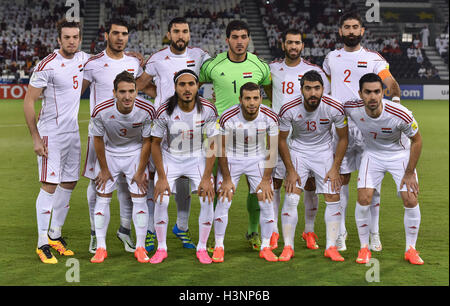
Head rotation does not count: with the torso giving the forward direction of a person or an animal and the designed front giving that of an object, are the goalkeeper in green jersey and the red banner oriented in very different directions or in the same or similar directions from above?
same or similar directions

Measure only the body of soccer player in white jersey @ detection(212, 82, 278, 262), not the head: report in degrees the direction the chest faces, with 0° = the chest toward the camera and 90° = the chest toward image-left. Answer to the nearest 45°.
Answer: approximately 0°

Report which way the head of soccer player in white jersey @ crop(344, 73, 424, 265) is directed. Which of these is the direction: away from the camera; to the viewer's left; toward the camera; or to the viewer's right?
toward the camera

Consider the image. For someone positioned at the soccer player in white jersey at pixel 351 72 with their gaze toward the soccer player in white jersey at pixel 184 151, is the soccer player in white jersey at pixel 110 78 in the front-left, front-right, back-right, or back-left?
front-right

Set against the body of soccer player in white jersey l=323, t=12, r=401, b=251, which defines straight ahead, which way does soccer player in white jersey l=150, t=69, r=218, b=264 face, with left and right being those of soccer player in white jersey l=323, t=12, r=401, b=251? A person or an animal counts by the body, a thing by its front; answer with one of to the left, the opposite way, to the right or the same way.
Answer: the same way

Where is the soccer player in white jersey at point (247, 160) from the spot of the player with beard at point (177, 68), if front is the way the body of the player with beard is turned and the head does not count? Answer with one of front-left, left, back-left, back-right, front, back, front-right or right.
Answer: front-left

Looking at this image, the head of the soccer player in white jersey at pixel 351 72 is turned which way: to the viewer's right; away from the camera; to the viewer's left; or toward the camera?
toward the camera

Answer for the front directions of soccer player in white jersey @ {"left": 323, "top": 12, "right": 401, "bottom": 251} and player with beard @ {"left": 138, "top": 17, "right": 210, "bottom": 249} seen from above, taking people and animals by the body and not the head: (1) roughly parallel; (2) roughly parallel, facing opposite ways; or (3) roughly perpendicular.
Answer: roughly parallel

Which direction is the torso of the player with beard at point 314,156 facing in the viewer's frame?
toward the camera

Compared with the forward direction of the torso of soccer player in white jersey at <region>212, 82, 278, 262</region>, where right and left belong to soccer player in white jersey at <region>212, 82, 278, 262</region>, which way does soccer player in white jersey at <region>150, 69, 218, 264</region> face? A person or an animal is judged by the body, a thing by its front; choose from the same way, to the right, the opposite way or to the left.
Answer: the same way

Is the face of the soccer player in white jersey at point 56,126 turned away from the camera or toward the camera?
toward the camera

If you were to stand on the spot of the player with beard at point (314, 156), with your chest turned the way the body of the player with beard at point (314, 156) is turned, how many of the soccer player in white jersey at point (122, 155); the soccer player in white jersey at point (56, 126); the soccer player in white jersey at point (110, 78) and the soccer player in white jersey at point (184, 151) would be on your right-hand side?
4

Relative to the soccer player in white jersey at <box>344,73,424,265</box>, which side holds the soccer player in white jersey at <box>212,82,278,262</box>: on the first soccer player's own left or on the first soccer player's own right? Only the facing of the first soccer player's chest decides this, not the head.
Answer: on the first soccer player's own right

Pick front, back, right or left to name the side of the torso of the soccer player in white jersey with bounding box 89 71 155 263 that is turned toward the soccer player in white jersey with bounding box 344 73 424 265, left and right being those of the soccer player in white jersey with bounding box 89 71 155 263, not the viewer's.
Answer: left

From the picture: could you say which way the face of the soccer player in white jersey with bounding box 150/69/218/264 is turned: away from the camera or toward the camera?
toward the camera

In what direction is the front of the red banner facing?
toward the camera

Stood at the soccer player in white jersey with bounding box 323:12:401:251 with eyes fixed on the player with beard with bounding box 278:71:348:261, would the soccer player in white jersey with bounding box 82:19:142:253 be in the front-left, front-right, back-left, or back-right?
front-right

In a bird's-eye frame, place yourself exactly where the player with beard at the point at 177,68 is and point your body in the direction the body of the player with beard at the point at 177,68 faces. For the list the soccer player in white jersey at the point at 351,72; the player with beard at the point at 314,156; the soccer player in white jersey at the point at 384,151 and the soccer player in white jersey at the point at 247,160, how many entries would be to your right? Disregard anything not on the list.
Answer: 0

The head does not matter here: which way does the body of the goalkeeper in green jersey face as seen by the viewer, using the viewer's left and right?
facing the viewer

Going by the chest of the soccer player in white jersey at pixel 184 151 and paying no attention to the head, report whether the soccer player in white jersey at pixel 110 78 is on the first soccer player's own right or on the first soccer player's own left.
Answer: on the first soccer player's own right
